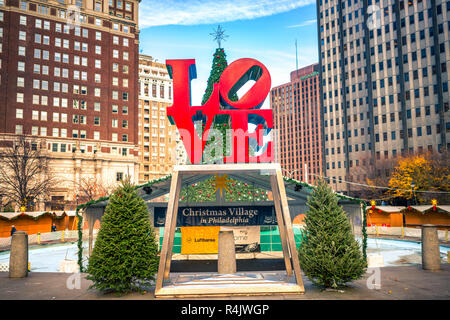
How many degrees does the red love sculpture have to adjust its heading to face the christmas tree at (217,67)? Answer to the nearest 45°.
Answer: approximately 180°

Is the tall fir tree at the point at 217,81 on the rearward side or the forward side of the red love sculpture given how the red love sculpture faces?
on the rearward side

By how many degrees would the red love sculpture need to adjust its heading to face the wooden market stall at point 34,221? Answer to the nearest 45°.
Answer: approximately 135° to its right

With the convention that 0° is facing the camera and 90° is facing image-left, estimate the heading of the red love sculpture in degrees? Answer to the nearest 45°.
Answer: approximately 0°

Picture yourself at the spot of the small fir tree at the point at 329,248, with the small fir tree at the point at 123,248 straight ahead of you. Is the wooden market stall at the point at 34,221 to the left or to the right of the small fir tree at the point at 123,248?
right

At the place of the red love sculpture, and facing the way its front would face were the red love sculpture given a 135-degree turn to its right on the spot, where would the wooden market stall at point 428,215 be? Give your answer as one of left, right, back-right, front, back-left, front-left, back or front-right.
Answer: right

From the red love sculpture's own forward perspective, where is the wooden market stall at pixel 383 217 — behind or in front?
behind
